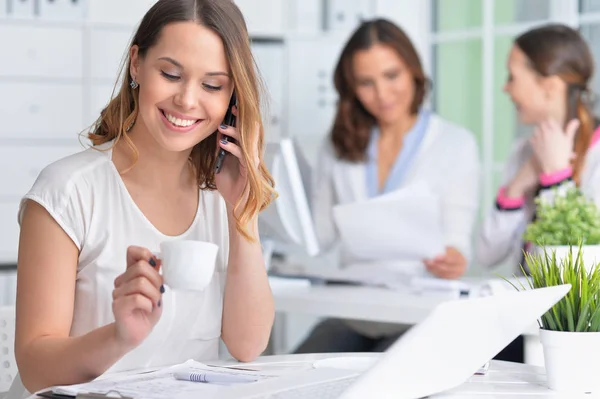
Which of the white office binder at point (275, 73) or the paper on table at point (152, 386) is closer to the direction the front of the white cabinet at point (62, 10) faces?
the paper on table

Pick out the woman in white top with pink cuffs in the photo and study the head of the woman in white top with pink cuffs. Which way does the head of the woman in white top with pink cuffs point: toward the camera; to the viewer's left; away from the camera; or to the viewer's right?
to the viewer's left

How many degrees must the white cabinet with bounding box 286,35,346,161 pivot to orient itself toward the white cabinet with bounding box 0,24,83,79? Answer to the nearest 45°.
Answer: approximately 45° to its right

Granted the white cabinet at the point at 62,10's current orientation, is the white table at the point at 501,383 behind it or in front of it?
in front

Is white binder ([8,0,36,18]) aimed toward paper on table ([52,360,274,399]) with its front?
yes

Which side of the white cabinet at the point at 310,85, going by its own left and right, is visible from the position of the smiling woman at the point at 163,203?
front

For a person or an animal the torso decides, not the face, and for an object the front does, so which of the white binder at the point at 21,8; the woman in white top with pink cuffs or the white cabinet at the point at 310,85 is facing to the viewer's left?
the woman in white top with pink cuffs

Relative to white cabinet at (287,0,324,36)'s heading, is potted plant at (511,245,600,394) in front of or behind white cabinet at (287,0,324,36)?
in front

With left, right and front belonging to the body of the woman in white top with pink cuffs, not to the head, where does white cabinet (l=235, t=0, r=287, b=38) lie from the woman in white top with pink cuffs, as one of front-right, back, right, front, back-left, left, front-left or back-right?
front-right
